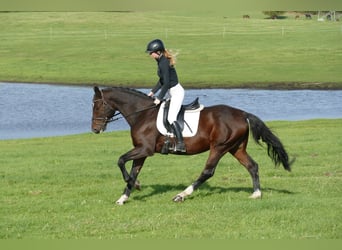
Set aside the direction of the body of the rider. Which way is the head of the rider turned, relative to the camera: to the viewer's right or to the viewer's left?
to the viewer's left

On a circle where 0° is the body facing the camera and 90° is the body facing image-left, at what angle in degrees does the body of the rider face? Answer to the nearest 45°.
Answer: approximately 90°

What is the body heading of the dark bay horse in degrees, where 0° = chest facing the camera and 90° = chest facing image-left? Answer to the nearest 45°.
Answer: approximately 90°
